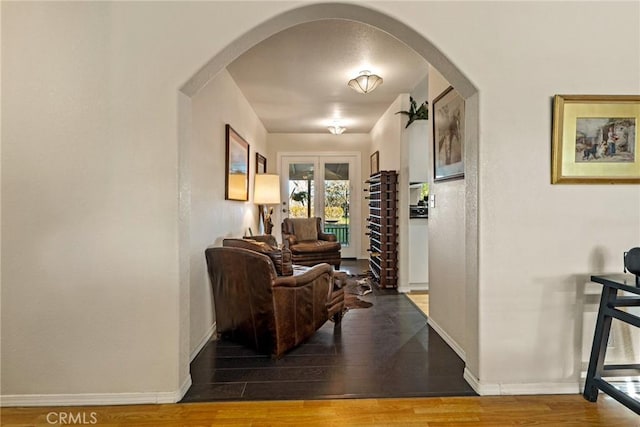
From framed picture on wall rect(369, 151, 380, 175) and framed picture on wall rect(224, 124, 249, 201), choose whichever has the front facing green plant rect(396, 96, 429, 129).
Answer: framed picture on wall rect(224, 124, 249, 201)

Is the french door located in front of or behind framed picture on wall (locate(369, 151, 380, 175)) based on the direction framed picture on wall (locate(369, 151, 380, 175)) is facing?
in front

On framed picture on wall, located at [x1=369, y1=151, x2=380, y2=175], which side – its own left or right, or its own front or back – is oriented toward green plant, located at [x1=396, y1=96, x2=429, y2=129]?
left

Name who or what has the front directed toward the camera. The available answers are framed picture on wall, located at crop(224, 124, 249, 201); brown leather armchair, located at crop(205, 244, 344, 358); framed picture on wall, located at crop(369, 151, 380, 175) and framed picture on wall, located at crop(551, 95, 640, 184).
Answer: framed picture on wall, located at crop(551, 95, 640, 184)

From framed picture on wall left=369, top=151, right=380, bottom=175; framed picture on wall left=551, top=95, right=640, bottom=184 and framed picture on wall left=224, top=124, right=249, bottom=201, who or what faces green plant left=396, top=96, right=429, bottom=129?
framed picture on wall left=224, top=124, right=249, bottom=201

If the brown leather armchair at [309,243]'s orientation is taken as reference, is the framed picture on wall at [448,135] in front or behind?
in front

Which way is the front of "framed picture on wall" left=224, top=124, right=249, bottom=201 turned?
to the viewer's right

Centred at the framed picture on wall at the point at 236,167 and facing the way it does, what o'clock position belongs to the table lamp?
The table lamp is roughly at 10 o'clock from the framed picture on wall.

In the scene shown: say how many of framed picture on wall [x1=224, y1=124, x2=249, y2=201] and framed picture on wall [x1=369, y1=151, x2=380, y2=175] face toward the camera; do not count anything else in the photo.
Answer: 0

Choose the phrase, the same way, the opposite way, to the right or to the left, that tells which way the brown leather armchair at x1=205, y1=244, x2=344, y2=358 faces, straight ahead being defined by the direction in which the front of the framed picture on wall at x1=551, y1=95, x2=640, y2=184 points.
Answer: the opposite way

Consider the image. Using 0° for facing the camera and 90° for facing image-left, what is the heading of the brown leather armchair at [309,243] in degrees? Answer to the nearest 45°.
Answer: approximately 315°

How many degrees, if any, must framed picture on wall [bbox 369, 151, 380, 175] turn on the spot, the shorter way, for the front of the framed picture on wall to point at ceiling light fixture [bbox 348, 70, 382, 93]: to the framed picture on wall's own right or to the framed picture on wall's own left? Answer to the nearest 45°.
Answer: approximately 90° to the framed picture on wall's own left

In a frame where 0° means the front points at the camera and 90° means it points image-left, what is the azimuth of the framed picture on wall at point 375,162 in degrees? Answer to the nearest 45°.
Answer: approximately 90°

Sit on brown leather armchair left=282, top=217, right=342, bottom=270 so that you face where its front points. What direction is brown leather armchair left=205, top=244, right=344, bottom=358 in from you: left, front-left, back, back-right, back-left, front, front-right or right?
front-right

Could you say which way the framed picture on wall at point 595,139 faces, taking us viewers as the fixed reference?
facing the viewer

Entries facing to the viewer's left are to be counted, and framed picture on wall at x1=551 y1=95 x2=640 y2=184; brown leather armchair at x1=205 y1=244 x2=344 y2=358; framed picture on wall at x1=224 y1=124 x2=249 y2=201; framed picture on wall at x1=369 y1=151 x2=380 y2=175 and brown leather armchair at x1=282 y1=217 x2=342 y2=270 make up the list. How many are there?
1
